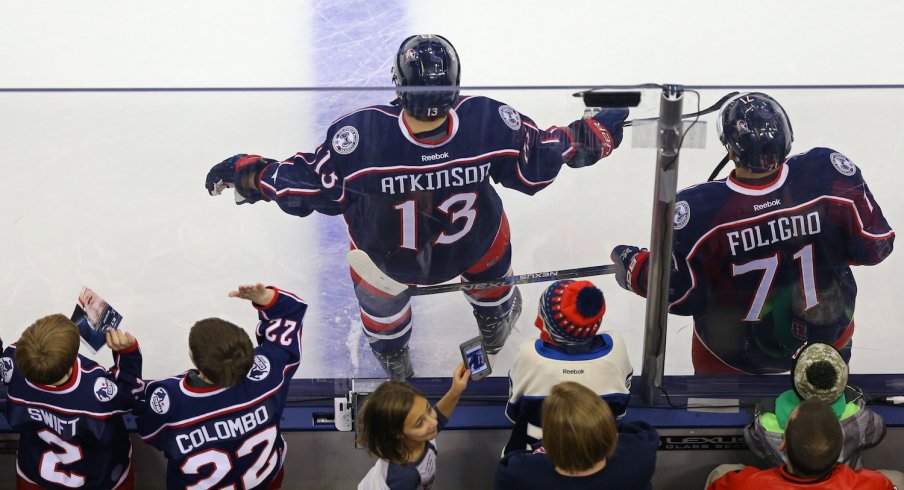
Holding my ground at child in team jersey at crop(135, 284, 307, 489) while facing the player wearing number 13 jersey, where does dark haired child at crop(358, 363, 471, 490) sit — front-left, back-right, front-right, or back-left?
front-right

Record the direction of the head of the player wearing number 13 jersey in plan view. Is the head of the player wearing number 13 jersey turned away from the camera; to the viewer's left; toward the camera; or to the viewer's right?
away from the camera

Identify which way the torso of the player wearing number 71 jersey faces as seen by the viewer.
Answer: away from the camera

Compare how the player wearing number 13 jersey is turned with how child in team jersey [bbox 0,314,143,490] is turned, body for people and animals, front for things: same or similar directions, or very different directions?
same or similar directions

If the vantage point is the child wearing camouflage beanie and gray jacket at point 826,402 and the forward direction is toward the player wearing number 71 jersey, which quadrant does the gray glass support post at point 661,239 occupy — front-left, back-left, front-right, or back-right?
front-left

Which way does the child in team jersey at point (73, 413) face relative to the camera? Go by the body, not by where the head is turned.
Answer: away from the camera

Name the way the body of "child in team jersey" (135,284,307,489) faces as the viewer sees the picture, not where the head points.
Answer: away from the camera

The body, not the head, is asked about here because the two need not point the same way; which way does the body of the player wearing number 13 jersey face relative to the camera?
away from the camera

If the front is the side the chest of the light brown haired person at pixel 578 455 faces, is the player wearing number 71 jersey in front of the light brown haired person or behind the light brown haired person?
in front

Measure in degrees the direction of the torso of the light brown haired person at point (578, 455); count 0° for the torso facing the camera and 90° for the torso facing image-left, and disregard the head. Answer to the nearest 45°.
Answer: approximately 180°

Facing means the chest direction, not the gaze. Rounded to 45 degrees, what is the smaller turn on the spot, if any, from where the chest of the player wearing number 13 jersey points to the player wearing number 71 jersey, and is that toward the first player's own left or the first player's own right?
approximately 90° to the first player's own right

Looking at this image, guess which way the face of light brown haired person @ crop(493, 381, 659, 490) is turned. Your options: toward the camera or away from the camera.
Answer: away from the camera

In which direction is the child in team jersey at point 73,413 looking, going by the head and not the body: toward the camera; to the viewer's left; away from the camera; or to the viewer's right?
away from the camera

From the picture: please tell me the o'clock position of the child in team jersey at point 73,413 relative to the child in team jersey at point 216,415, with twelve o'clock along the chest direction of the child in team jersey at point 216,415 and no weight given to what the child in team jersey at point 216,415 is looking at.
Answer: the child in team jersey at point 73,413 is roughly at 10 o'clock from the child in team jersey at point 216,415.

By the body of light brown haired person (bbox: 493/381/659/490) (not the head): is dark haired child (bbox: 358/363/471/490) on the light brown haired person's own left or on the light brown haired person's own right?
on the light brown haired person's own left
